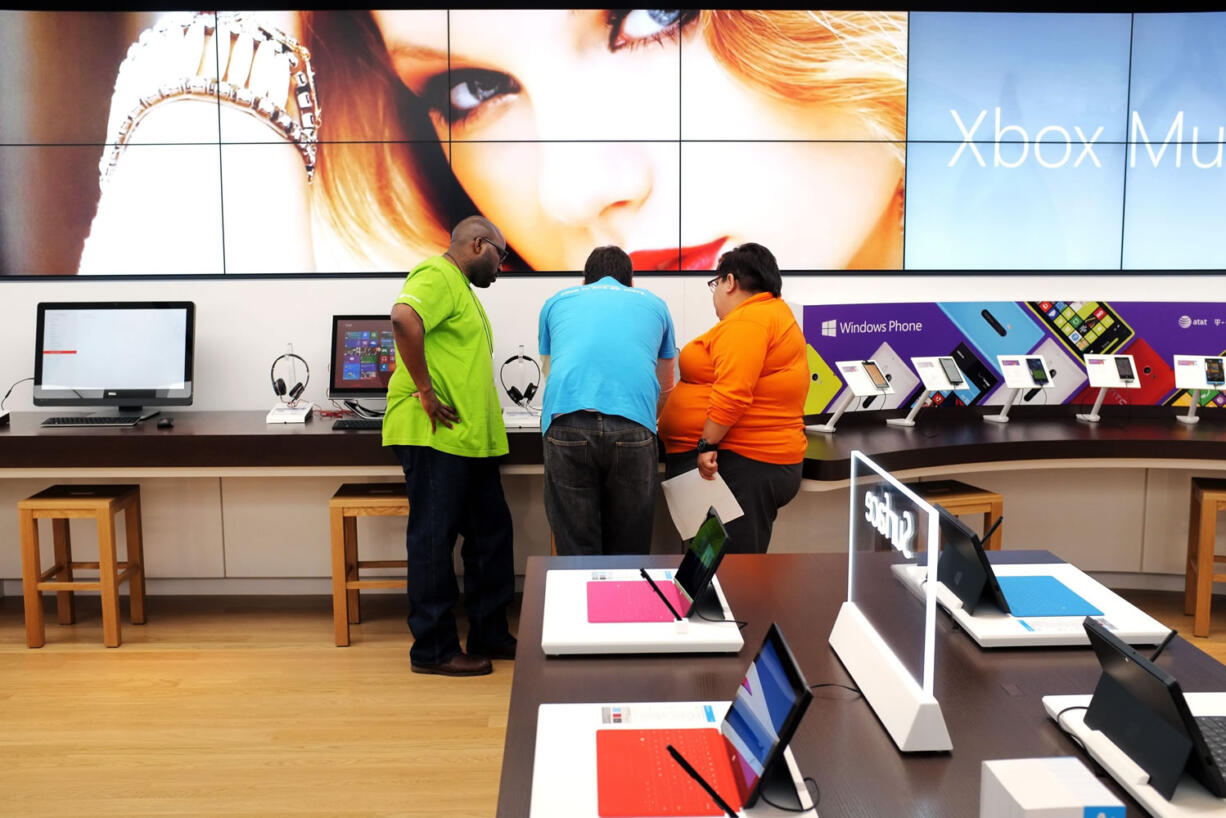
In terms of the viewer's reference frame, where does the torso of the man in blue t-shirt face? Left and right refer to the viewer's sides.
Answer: facing away from the viewer

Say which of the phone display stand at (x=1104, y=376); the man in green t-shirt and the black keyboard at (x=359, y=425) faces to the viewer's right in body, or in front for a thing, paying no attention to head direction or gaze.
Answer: the man in green t-shirt

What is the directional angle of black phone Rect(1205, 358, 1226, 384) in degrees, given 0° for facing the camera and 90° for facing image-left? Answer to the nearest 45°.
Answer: approximately 0°

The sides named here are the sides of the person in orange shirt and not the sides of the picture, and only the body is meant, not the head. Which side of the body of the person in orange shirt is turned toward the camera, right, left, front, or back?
left

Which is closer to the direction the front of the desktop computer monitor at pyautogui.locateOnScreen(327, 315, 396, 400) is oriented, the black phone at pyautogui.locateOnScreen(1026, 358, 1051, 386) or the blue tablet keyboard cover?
the blue tablet keyboard cover

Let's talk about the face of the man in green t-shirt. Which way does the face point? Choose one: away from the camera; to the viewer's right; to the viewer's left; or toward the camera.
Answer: to the viewer's right

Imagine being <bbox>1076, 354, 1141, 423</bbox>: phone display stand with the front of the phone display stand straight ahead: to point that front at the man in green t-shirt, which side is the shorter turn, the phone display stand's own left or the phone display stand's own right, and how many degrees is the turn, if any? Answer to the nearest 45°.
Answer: approximately 45° to the phone display stand's own right

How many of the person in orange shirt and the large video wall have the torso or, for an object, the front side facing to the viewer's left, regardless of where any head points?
1

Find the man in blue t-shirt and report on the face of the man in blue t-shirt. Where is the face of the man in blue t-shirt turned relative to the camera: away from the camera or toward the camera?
away from the camera
